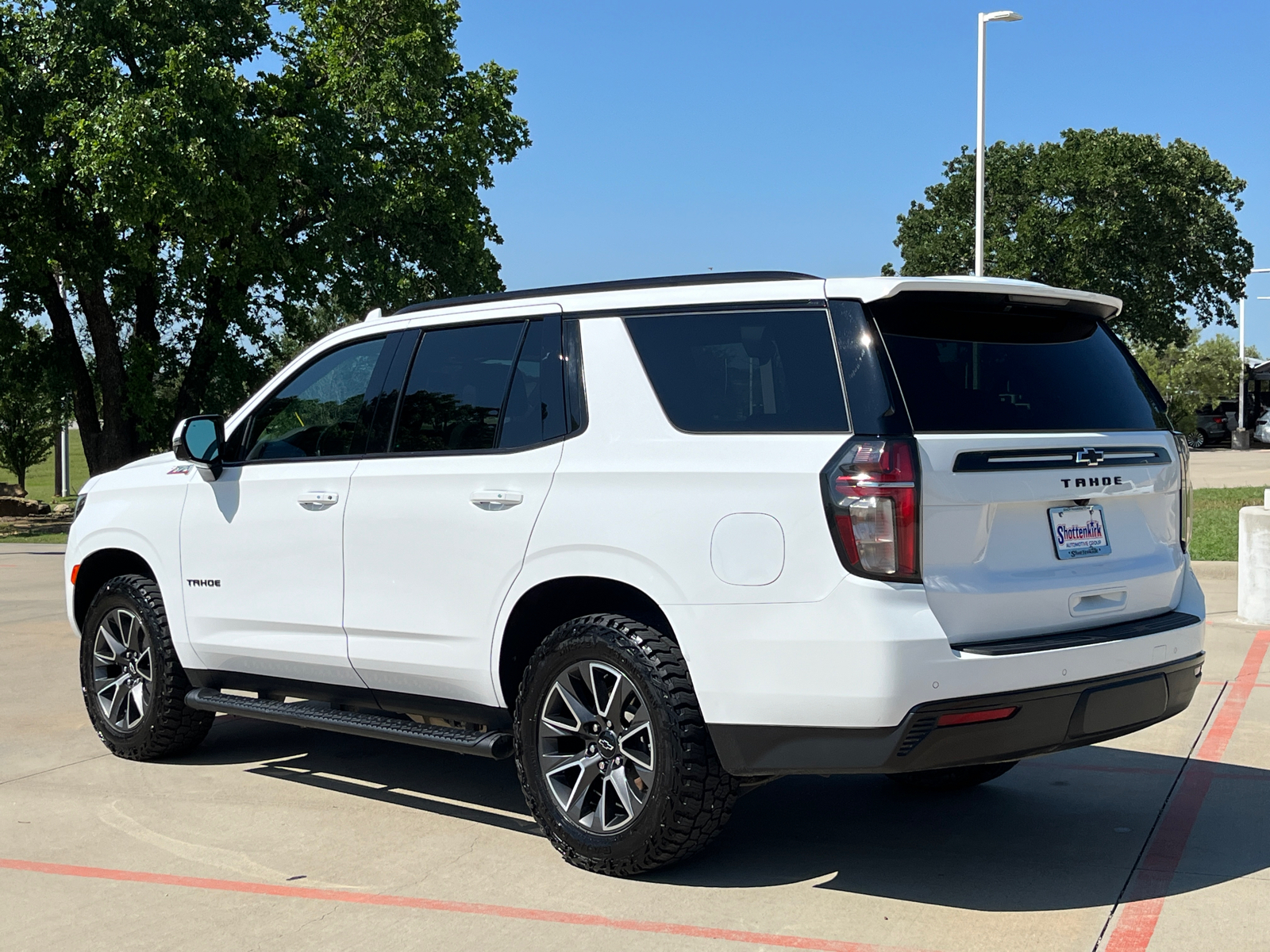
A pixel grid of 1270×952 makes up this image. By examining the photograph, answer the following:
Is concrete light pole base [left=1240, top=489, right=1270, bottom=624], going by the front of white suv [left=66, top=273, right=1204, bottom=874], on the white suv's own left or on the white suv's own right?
on the white suv's own right

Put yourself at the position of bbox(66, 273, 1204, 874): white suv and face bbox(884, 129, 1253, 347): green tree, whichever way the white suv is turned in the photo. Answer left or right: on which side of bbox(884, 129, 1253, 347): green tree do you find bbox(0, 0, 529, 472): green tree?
left

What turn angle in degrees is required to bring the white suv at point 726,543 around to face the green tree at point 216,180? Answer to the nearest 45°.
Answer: approximately 45° to its right

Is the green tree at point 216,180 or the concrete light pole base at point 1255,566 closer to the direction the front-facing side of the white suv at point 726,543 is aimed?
the green tree

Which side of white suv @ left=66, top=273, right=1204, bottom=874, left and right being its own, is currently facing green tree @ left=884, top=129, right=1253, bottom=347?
right

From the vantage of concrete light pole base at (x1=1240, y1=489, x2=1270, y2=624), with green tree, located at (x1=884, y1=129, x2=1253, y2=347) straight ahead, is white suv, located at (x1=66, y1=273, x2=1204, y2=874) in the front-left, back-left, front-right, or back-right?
back-left

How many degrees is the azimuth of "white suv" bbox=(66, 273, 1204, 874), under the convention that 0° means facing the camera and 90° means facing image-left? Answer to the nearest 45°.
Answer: approximately 135°

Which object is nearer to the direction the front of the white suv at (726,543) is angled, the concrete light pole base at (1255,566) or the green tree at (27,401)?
the green tree

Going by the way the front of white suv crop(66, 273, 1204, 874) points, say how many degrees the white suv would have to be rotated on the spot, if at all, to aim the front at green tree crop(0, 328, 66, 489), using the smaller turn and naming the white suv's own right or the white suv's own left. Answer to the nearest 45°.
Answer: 0° — it already faces it
